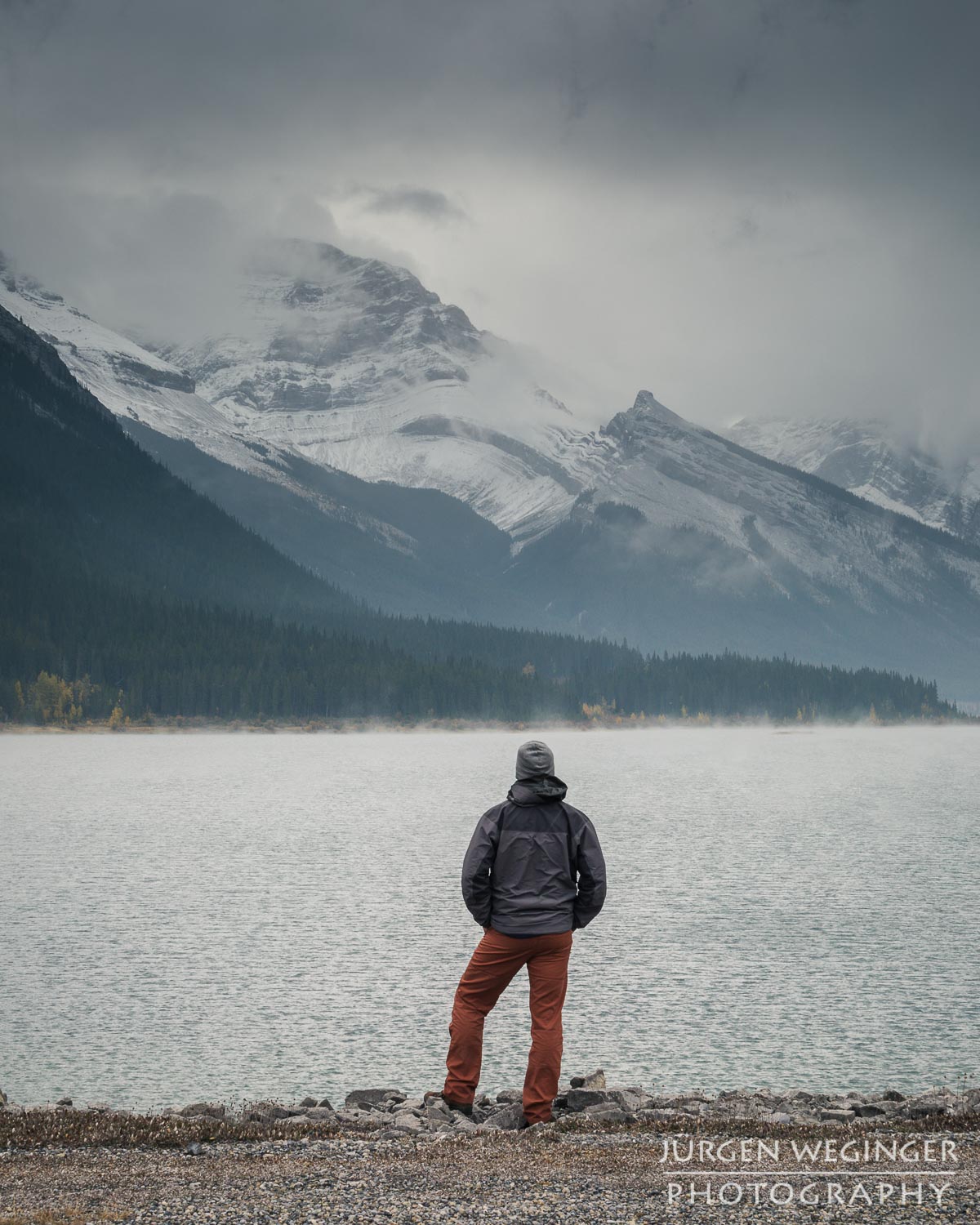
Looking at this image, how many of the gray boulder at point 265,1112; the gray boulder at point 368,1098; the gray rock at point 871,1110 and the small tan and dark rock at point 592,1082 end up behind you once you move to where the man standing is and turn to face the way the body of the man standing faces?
0

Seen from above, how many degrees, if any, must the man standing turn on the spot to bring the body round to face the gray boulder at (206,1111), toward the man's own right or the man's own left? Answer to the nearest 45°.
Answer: approximately 45° to the man's own left

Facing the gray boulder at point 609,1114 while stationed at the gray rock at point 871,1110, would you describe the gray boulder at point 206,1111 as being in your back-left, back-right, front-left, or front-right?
front-right

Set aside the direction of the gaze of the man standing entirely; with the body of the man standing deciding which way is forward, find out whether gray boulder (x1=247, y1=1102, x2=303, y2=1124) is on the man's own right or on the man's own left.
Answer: on the man's own left

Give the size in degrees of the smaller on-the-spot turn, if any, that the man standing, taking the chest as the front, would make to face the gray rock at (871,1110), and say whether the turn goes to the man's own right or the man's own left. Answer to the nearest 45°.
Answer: approximately 45° to the man's own right

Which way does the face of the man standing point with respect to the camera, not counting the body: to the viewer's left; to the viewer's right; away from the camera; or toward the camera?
away from the camera

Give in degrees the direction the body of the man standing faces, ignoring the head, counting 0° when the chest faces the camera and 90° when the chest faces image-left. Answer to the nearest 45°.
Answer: approximately 180°
